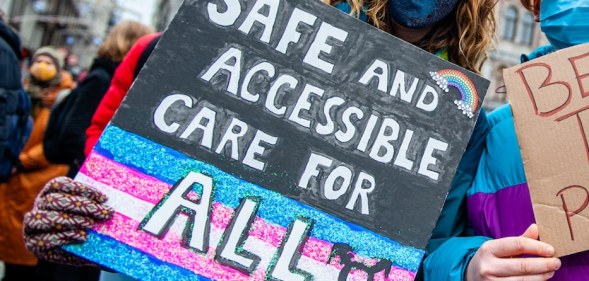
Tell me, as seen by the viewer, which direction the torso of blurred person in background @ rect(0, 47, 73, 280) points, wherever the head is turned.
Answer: toward the camera

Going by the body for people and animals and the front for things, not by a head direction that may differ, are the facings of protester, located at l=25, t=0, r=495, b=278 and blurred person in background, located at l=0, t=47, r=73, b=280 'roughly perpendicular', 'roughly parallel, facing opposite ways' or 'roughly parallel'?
roughly parallel

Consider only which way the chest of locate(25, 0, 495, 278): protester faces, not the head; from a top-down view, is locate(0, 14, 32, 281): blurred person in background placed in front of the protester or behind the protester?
behind

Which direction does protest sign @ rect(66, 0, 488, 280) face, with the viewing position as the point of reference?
facing the viewer

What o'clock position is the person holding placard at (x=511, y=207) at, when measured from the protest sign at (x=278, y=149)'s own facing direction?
The person holding placard is roughly at 9 o'clock from the protest sign.

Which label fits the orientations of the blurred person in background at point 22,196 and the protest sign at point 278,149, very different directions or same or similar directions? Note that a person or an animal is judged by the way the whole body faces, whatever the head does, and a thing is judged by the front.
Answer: same or similar directions

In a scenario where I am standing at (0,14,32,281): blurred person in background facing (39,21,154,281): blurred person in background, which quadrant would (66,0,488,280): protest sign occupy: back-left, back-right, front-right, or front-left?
front-right

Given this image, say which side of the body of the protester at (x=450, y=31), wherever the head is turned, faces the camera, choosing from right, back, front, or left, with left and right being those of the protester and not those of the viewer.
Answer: front

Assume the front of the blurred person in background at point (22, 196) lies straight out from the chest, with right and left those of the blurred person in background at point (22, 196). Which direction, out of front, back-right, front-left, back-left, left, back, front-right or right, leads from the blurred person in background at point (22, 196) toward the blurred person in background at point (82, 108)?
front

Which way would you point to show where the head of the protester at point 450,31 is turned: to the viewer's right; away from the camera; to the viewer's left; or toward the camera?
toward the camera
